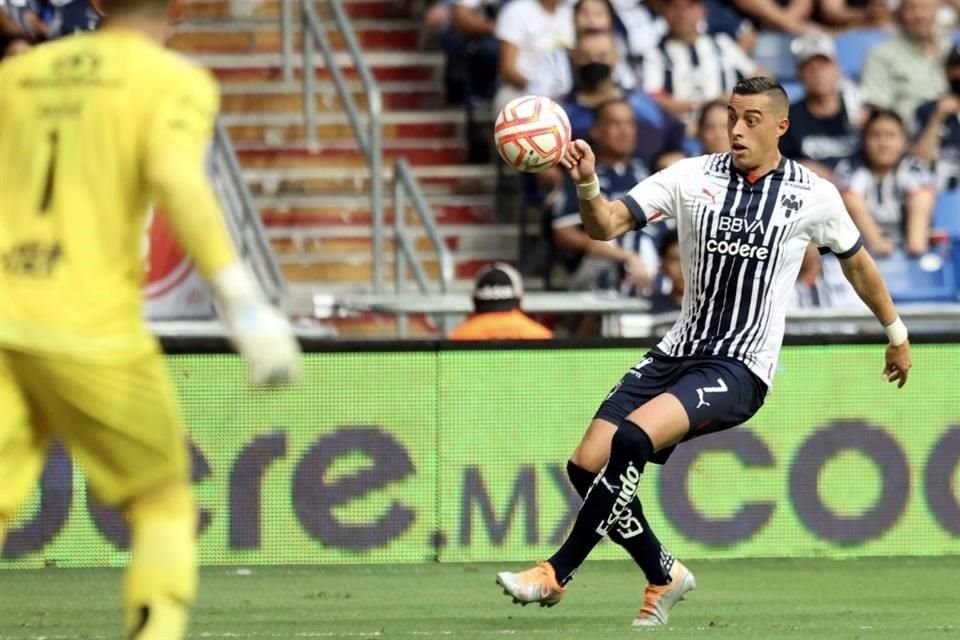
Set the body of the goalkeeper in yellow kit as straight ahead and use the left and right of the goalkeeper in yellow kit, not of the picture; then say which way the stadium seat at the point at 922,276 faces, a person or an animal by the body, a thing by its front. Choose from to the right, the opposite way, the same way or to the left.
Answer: the opposite way

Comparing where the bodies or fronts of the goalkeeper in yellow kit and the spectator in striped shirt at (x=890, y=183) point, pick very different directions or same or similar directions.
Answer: very different directions

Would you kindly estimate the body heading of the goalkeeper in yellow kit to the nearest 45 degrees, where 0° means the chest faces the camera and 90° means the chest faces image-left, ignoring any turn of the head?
approximately 225°

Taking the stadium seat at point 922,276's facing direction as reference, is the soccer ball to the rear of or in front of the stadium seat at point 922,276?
in front

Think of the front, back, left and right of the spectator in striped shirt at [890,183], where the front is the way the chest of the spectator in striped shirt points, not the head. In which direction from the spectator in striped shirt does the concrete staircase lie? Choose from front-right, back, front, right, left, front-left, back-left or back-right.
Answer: right

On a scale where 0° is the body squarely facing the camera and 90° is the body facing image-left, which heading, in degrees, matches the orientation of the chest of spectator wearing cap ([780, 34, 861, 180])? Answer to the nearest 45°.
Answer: approximately 0°
